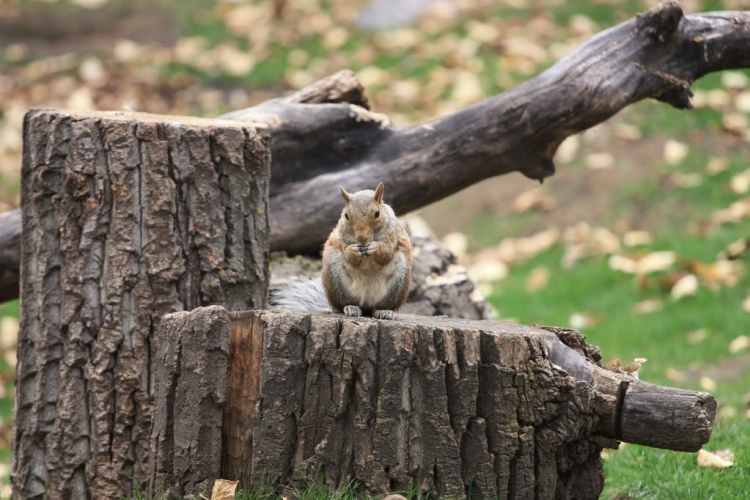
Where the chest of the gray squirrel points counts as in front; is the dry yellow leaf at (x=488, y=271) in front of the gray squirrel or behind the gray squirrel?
behind

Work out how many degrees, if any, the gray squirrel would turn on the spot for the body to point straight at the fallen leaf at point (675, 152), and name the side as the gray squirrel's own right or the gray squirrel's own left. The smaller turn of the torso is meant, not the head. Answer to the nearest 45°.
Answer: approximately 135° to the gray squirrel's own left

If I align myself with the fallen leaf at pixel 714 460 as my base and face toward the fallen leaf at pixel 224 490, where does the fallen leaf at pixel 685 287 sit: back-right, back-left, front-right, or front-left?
back-right

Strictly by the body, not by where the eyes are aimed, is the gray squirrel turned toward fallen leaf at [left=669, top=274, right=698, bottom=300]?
no

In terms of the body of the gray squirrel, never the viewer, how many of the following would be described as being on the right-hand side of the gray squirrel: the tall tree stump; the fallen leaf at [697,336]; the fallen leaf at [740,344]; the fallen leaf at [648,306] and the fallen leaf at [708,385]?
1

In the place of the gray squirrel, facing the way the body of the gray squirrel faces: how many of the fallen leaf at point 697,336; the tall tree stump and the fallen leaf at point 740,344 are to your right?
1

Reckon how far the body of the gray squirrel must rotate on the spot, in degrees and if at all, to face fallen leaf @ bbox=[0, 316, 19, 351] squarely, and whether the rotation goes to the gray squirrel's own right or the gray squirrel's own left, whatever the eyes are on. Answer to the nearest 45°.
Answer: approximately 135° to the gray squirrel's own right

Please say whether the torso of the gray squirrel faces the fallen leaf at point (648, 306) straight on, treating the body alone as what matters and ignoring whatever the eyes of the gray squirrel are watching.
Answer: no

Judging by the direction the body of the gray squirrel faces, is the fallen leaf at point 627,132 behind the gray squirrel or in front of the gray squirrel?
behind

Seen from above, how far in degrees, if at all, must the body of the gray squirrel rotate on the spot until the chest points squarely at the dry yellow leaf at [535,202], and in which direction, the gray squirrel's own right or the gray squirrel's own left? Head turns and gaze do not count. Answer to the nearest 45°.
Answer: approximately 180°

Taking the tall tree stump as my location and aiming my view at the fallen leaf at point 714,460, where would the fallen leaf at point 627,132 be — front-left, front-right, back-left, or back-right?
front-left

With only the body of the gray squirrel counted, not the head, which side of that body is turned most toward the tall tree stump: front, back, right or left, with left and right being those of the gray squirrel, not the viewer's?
right

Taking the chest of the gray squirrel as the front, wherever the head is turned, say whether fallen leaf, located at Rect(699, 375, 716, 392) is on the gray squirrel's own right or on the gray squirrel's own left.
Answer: on the gray squirrel's own left

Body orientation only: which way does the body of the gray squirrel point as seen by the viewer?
toward the camera
